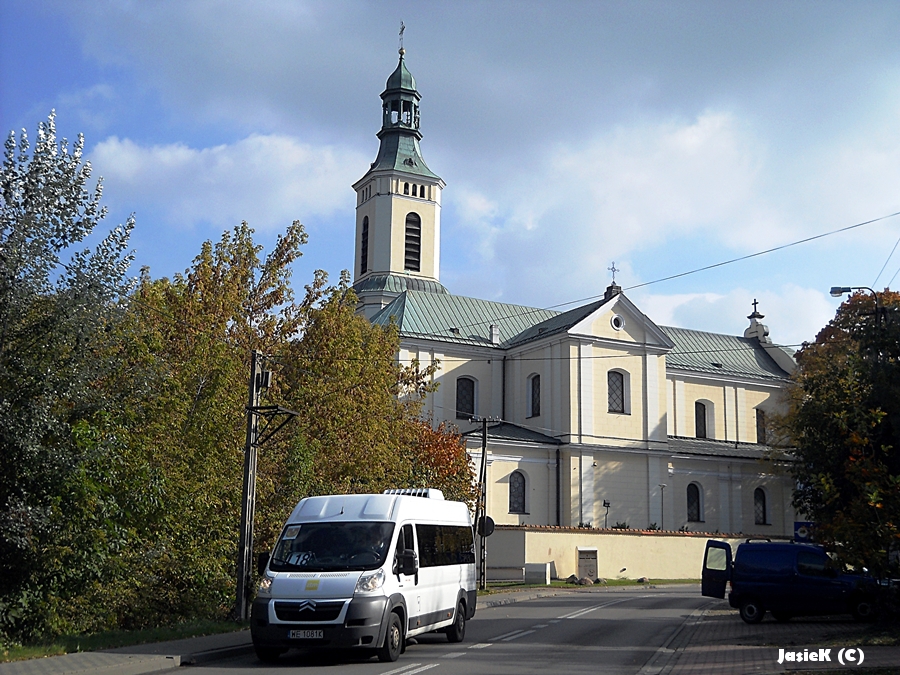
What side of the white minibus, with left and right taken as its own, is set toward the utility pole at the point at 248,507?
right

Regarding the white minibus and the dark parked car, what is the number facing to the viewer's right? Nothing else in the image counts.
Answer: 1

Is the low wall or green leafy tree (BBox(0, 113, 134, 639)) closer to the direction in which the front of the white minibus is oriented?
the green leafy tree

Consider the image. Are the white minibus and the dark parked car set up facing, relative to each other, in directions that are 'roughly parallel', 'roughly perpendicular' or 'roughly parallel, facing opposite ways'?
roughly perpendicular

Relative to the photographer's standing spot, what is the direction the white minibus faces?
facing the viewer and to the left of the viewer

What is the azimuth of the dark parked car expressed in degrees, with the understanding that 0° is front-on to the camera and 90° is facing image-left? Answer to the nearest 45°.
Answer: approximately 270°

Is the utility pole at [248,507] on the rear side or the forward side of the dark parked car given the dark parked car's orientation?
on the rear side

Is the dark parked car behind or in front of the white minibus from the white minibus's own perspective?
behind

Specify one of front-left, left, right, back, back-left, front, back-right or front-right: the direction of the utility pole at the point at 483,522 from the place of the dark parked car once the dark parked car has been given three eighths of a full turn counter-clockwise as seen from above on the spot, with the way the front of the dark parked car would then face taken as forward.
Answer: front

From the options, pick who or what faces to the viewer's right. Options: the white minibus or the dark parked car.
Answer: the dark parked car
